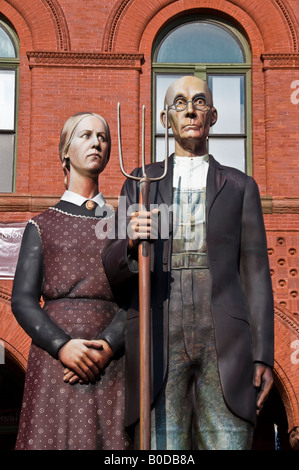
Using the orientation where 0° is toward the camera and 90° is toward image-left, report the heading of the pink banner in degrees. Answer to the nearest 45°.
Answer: approximately 0°
